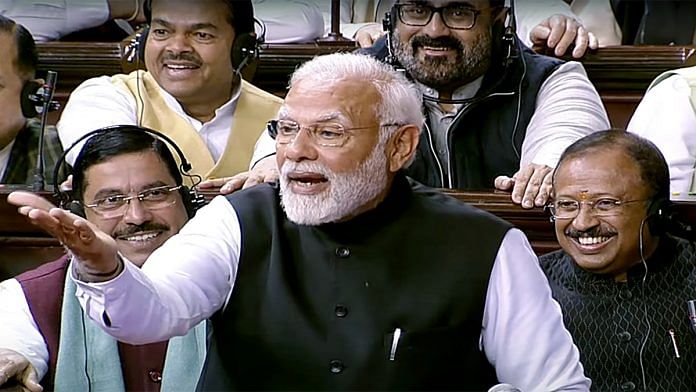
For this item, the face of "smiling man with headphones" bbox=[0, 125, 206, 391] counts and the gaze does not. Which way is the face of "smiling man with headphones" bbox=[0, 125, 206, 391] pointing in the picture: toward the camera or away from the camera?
toward the camera

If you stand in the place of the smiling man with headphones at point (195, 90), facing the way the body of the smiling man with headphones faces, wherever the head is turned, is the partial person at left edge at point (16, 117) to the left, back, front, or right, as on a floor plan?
right

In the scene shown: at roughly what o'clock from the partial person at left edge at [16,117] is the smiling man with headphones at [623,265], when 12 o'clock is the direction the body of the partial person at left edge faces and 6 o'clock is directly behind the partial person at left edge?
The smiling man with headphones is roughly at 9 o'clock from the partial person at left edge.

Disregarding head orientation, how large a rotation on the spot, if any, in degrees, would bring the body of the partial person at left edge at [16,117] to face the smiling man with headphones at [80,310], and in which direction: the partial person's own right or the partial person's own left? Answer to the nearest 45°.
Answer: approximately 45° to the partial person's own left

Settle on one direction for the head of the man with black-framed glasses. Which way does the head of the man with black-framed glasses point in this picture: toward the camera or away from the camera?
toward the camera

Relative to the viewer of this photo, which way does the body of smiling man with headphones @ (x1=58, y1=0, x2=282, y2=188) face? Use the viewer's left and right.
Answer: facing the viewer

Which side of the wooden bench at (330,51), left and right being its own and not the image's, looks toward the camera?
front

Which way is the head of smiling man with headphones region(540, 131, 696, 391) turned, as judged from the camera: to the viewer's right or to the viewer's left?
to the viewer's left

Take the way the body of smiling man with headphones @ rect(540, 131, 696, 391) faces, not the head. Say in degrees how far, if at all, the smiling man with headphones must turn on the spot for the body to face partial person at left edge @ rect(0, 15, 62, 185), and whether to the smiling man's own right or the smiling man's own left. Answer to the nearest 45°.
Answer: approximately 45° to the smiling man's own right
